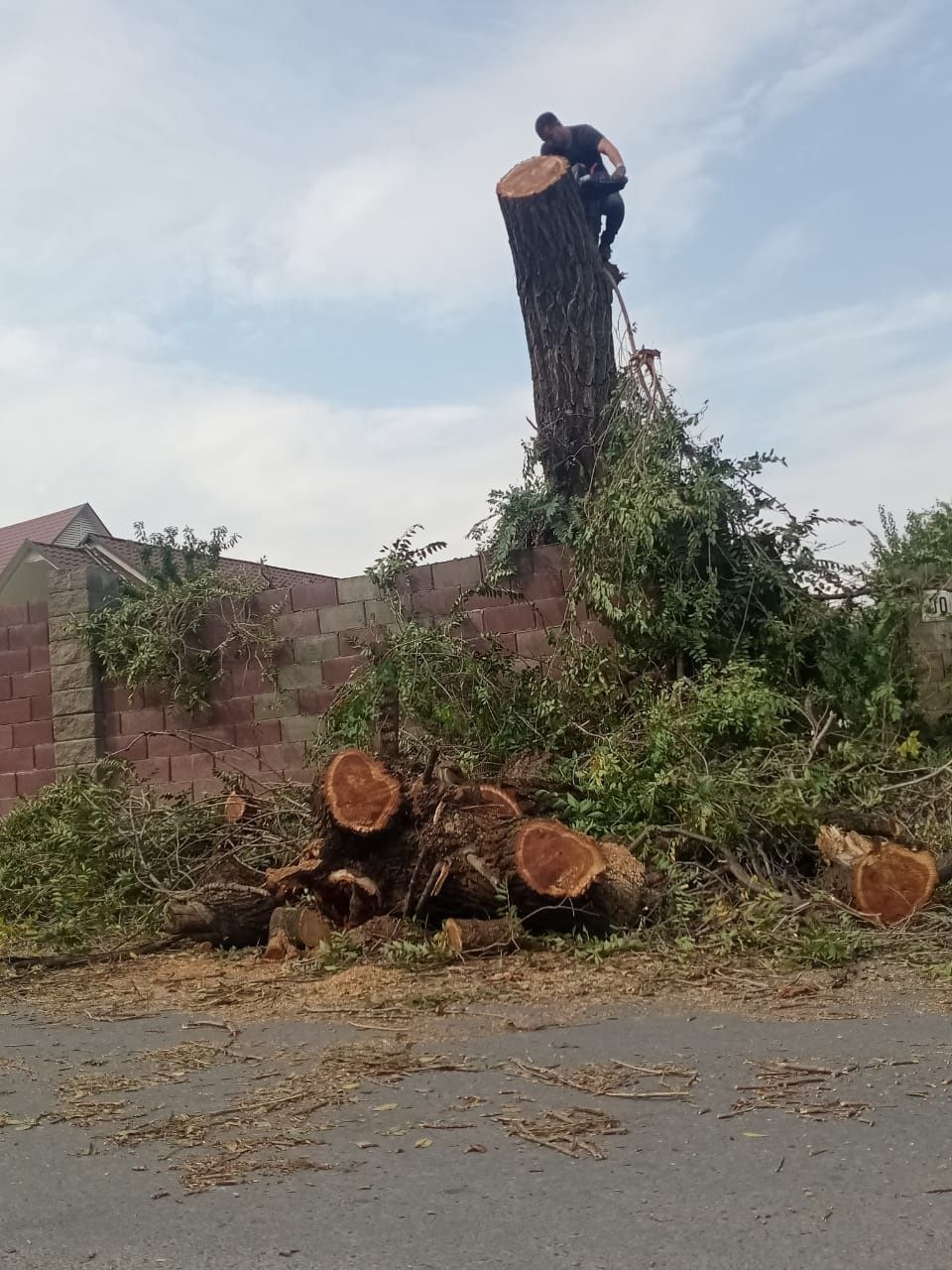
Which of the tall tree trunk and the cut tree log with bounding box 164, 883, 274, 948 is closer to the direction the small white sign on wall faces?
the cut tree log

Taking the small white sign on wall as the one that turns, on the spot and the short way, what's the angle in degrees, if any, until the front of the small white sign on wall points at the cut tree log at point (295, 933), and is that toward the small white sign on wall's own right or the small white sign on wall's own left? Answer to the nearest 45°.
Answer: approximately 45° to the small white sign on wall's own right

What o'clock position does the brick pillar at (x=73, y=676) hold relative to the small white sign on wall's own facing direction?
The brick pillar is roughly at 3 o'clock from the small white sign on wall.

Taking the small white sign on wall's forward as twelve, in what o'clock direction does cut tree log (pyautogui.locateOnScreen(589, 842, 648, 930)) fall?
The cut tree log is roughly at 1 o'clock from the small white sign on wall.

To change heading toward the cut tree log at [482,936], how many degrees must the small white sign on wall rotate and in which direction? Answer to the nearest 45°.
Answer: approximately 45° to its right

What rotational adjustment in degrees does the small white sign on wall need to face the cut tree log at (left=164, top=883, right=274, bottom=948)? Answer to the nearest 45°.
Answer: approximately 45° to its right

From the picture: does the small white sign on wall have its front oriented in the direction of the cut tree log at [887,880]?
yes

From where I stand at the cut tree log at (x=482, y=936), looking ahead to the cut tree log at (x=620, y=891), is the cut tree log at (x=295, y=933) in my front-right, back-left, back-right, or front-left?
back-left

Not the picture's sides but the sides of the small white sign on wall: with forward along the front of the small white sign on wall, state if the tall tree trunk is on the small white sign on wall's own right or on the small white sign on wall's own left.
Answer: on the small white sign on wall's own right

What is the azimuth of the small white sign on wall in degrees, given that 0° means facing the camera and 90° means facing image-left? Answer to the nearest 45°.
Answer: approximately 0°
